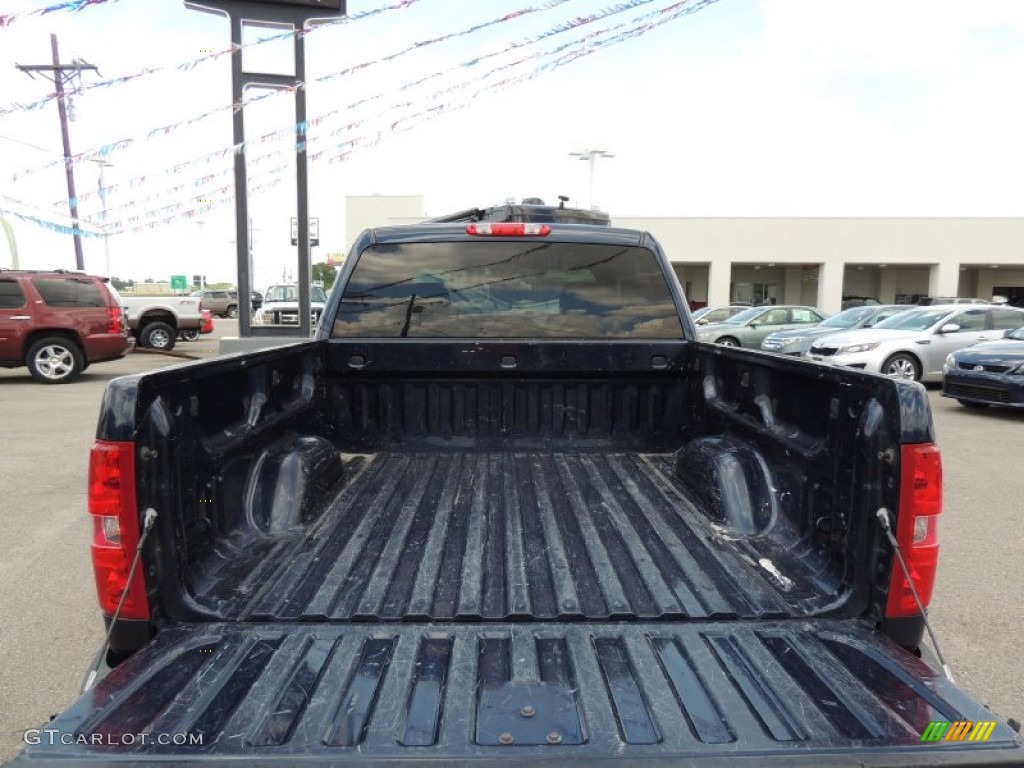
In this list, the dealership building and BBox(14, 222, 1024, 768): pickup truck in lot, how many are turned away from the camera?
1

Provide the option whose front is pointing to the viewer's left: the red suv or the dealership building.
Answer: the red suv

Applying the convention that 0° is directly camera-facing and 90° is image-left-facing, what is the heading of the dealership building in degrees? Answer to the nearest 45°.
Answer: approximately 0°

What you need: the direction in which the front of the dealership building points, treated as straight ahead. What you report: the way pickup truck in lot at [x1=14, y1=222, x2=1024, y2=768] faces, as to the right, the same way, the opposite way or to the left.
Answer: the opposite way

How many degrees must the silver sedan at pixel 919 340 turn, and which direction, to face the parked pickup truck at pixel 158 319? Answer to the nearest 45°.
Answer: approximately 45° to its right

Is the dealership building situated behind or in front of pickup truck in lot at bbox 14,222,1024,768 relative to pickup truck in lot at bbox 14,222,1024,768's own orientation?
in front

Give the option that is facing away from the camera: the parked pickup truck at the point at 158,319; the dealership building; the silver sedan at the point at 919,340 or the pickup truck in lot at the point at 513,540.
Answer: the pickup truck in lot

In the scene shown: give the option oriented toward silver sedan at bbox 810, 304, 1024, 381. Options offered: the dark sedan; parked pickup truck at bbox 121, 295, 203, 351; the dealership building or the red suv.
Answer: the dealership building

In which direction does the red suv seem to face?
to the viewer's left

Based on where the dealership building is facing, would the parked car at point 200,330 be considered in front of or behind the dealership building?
in front

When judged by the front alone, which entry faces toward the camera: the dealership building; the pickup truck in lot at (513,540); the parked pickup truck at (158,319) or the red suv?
the dealership building

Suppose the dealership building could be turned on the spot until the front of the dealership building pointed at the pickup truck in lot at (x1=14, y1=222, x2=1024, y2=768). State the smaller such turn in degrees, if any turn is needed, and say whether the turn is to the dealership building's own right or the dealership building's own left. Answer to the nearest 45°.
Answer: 0° — it already faces it

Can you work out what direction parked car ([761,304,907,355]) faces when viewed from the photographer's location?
facing the viewer and to the left of the viewer

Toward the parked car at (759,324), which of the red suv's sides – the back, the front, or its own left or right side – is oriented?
back

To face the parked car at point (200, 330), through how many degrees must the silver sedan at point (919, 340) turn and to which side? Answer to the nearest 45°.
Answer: approximately 45° to its right

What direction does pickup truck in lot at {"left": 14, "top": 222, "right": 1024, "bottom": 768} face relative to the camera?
away from the camera

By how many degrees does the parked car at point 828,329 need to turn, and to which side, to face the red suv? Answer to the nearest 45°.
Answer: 0° — it already faces it
